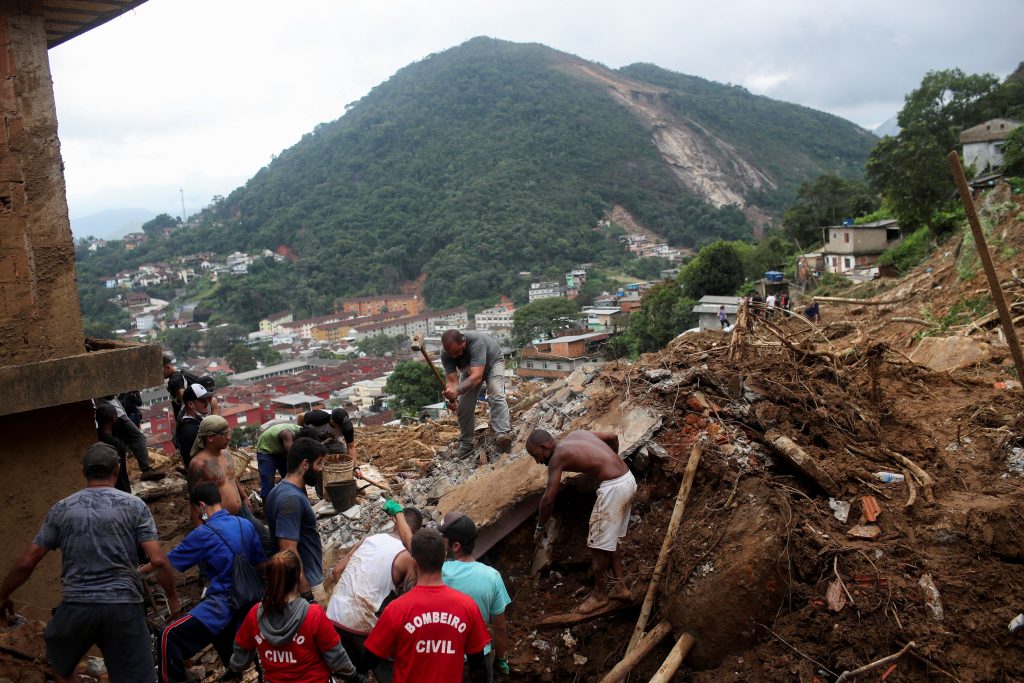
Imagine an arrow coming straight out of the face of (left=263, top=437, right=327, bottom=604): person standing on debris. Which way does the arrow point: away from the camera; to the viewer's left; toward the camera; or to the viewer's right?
to the viewer's right

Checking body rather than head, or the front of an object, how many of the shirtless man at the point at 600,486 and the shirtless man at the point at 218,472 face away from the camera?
0

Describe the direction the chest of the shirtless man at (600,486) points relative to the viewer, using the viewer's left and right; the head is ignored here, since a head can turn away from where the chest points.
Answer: facing to the left of the viewer

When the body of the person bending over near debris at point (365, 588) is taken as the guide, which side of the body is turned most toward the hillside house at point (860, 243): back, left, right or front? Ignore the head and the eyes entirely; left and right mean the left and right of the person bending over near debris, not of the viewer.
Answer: front

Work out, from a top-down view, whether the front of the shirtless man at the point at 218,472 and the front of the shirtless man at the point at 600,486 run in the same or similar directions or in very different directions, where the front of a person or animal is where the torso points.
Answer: very different directions

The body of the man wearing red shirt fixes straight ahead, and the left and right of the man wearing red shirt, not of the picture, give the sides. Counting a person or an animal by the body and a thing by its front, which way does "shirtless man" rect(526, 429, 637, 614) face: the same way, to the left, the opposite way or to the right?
to the left

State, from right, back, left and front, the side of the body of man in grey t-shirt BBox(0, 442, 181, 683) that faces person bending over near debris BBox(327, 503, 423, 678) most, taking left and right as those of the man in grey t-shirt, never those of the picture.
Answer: right

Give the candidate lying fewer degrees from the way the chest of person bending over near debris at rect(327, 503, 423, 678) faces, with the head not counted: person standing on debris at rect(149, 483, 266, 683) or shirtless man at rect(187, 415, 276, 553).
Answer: the shirtless man

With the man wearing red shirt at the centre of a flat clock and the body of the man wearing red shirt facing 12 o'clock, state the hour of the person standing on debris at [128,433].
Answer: The person standing on debris is roughly at 11 o'clock from the man wearing red shirt.

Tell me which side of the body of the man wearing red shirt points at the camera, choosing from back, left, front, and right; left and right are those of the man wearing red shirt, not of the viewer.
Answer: back

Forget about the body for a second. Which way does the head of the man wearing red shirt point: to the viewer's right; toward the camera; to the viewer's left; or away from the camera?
away from the camera

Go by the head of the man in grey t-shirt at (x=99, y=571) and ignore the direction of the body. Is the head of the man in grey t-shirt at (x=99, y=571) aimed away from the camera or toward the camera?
away from the camera

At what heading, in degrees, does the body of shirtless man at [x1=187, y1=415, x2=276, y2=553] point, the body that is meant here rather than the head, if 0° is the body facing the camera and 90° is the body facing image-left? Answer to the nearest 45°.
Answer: approximately 315°

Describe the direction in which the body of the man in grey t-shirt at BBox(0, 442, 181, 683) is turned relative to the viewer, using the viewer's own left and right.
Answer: facing away from the viewer

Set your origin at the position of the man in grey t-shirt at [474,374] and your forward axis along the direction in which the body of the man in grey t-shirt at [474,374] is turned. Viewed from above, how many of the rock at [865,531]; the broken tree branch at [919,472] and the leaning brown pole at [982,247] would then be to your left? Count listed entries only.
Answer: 3
